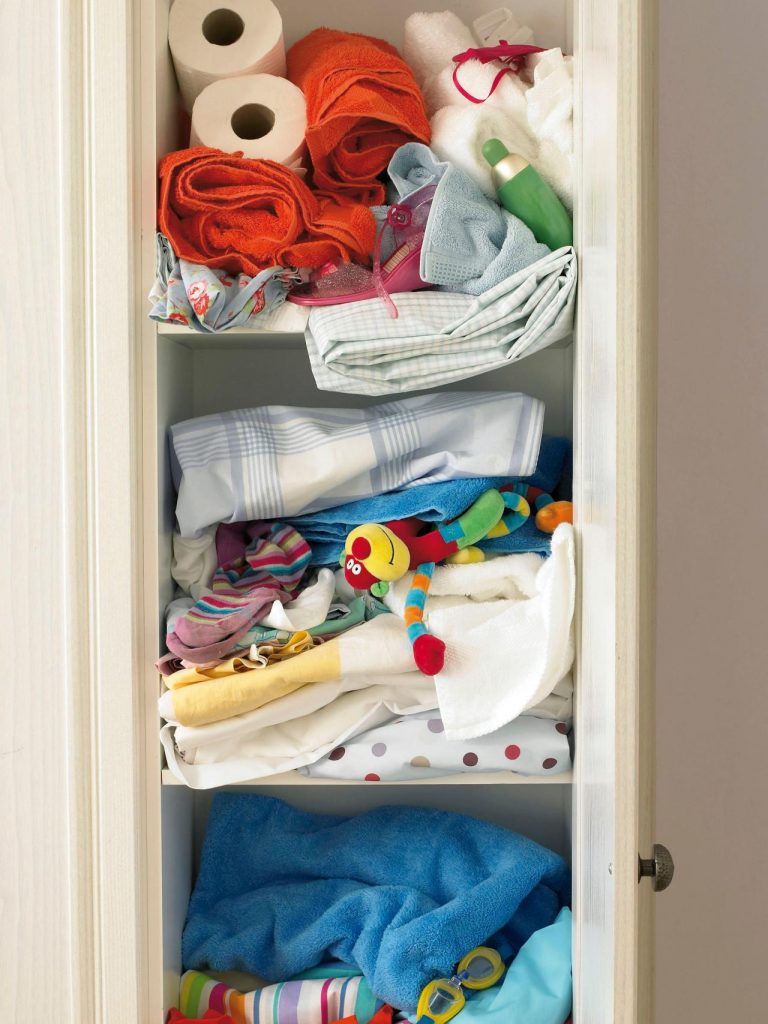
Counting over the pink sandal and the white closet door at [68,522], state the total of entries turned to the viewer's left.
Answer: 1

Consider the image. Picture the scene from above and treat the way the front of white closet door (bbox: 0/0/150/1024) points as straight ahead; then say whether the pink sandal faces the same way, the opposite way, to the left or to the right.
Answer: to the right

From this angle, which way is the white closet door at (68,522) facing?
toward the camera

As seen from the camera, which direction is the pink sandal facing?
to the viewer's left

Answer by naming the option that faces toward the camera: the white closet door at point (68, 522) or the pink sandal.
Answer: the white closet door
